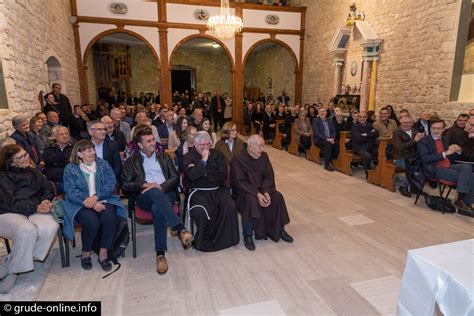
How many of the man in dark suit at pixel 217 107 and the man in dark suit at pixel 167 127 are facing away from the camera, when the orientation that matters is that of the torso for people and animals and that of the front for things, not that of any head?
0

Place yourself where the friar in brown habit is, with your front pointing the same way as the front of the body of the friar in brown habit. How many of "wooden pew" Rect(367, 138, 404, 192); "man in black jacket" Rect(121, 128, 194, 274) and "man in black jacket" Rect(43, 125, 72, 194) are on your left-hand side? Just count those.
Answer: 1

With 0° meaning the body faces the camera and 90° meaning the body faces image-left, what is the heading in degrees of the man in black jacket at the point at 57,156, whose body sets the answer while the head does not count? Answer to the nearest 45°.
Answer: approximately 315°

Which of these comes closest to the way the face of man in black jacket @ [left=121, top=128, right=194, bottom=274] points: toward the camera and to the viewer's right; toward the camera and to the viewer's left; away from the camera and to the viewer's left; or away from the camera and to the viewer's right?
toward the camera and to the viewer's right

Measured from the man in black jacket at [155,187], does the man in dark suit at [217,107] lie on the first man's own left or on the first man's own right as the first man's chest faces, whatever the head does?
on the first man's own left

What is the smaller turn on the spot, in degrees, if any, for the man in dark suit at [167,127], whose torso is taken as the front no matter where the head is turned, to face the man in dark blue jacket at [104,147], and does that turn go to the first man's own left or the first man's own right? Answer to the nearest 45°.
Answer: approximately 45° to the first man's own right

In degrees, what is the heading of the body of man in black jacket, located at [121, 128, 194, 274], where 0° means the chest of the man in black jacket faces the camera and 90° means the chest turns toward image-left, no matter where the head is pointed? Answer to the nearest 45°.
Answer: approximately 315°

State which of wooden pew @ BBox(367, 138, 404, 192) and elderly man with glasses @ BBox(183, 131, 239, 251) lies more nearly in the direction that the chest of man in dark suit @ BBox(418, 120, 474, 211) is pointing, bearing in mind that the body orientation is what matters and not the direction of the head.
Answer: the elderly man with glasses

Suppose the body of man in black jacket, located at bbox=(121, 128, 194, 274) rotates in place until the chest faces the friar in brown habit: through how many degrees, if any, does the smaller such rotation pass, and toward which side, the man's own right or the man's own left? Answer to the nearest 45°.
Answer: approximately 45° to the man's own left
